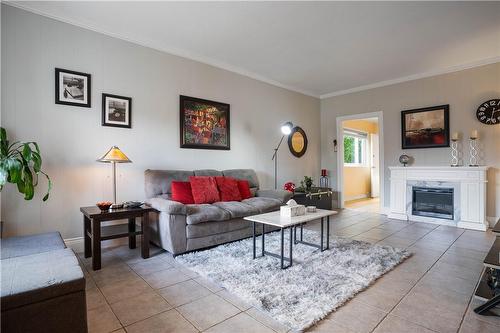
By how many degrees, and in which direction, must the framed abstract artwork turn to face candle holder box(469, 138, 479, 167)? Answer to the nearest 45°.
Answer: approximately 45° to its left

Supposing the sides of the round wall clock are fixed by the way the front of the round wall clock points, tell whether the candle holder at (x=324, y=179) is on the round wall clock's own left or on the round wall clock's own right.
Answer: on the round wall clock's own right

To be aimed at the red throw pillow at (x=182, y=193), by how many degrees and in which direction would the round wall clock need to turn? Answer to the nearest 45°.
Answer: approximately 45° to its right

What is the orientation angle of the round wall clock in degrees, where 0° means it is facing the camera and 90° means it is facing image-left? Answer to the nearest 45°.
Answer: approximately 0°

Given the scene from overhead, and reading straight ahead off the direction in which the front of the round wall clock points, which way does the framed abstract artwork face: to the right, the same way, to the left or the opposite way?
to the left

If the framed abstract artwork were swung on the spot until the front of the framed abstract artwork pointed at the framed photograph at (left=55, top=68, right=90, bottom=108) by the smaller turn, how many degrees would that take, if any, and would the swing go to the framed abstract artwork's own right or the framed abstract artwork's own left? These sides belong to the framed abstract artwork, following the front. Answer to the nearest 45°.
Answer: approximately 90° to the framed abstract artwork's own right

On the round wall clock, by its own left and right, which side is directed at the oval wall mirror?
right

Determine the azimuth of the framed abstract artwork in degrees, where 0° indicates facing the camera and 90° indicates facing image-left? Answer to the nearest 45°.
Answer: approximately 315°

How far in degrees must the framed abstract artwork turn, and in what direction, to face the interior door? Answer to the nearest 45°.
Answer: approximately 90° to its left

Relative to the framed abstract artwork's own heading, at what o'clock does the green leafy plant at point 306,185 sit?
The green leafy plant is roughly at 10 o'clock from the framed abstract artwork.
